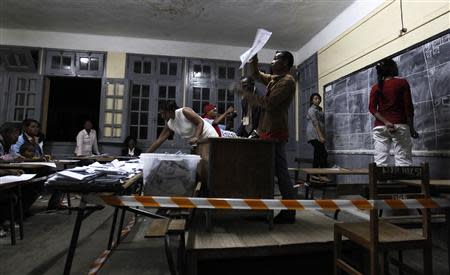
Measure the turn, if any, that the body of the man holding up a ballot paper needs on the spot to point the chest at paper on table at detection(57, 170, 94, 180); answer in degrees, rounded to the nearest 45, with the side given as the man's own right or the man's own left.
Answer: approximately 45° to the man's own left

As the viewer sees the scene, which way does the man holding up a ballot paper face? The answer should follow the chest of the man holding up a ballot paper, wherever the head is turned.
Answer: to the viewer's left

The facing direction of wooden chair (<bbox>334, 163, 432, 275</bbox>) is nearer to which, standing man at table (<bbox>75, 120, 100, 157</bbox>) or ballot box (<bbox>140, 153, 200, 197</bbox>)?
the standing man at table

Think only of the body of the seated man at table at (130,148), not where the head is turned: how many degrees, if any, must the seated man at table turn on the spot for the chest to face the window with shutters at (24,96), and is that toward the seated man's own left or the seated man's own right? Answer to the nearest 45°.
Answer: approximately 90° to the seated man's own right

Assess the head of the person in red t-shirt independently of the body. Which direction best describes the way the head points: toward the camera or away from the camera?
away from the camera

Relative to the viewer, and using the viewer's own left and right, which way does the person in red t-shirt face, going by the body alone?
facing away from the viewer

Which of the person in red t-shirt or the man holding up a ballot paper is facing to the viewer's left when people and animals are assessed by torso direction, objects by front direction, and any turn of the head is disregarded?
the man holding up a ballot paper
